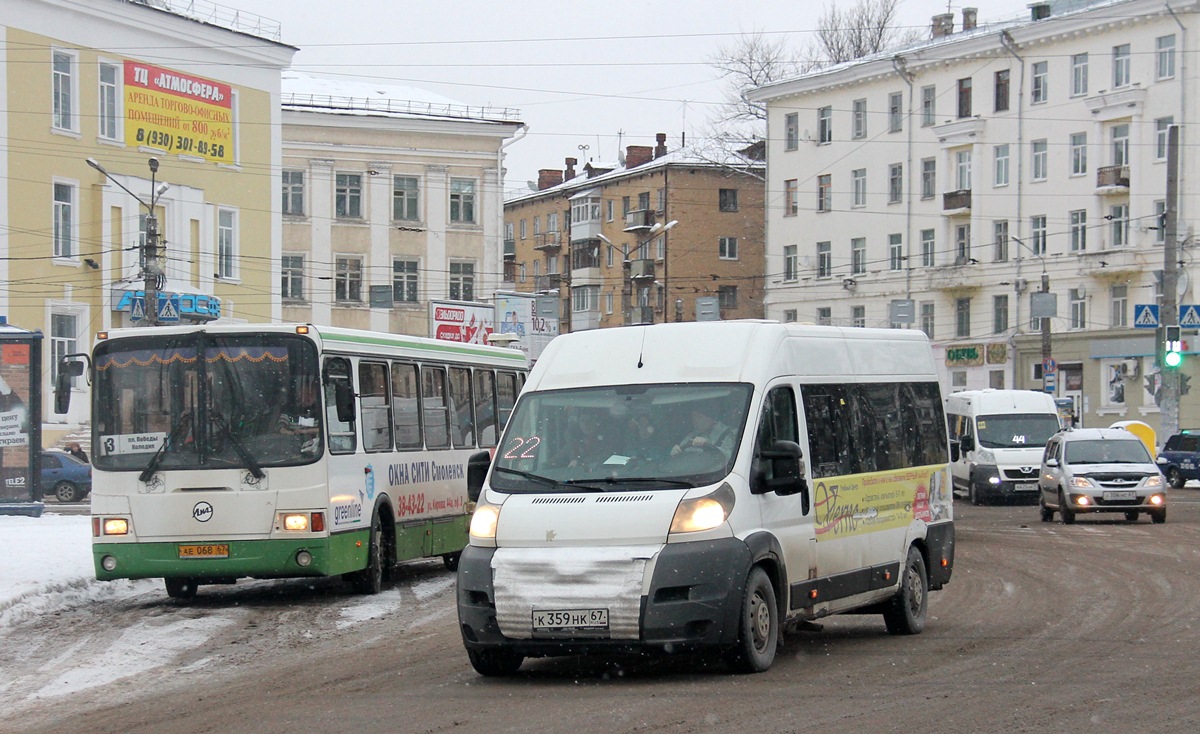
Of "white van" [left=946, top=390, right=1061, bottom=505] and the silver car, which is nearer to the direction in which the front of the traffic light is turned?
the silver car

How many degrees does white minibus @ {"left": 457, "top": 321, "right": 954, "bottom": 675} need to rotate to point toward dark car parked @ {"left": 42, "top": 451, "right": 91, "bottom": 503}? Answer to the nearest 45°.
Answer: approximately 90° to its right

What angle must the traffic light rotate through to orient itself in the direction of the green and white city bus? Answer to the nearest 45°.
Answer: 0° — it already faces it

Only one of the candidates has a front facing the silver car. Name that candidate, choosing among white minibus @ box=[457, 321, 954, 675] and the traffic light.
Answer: the traffic light

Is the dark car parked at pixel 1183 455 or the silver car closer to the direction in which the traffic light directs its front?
the silver car

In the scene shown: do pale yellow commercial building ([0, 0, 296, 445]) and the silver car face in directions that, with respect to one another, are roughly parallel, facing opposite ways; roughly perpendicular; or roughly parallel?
roughly perpendicular

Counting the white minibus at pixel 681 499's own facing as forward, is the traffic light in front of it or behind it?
behind

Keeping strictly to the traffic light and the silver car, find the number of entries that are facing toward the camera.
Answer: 2

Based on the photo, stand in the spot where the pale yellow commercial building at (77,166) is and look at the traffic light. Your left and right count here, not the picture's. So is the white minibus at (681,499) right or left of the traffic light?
right

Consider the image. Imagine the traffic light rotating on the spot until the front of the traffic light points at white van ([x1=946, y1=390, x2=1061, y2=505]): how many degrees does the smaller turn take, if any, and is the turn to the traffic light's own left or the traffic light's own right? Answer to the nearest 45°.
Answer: approximately 45° to the traffic light's own right

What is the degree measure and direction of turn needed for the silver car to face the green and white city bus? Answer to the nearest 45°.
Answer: approximately 45° to its right

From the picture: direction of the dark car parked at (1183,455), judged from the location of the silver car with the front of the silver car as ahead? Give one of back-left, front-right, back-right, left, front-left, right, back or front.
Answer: back
